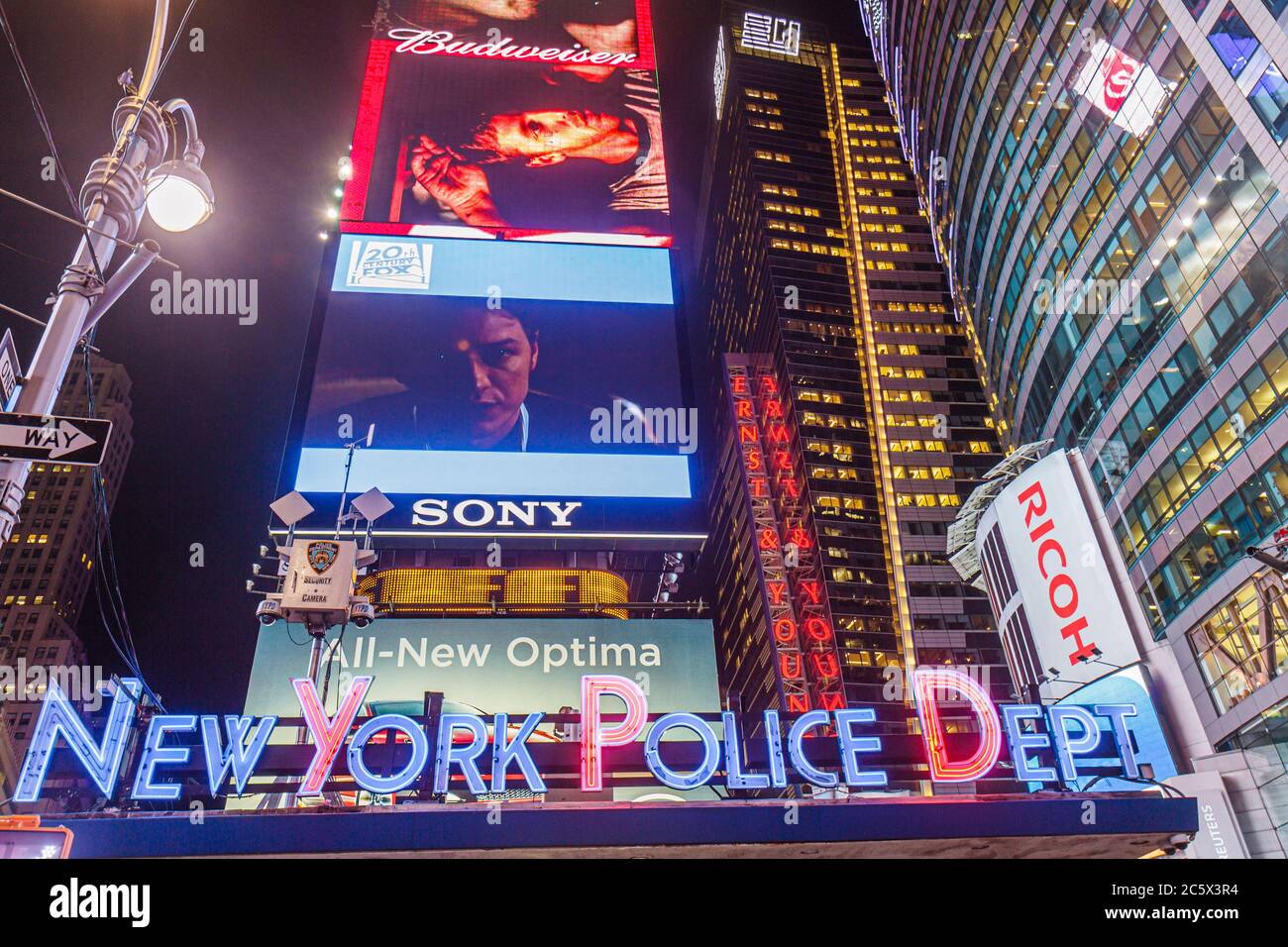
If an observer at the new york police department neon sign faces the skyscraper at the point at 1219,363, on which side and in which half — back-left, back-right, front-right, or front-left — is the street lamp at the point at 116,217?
back-right

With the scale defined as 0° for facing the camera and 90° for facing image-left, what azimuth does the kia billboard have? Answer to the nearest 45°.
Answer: approximately 0°

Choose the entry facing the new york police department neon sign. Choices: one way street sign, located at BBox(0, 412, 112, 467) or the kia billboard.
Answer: the kia billboard

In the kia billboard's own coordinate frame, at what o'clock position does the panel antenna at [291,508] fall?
The panel antenna is roughly at 1 o'clock from the kia billboard.

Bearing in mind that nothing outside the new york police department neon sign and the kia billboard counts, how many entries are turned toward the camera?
2

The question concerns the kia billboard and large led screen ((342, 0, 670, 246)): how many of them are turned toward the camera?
2
